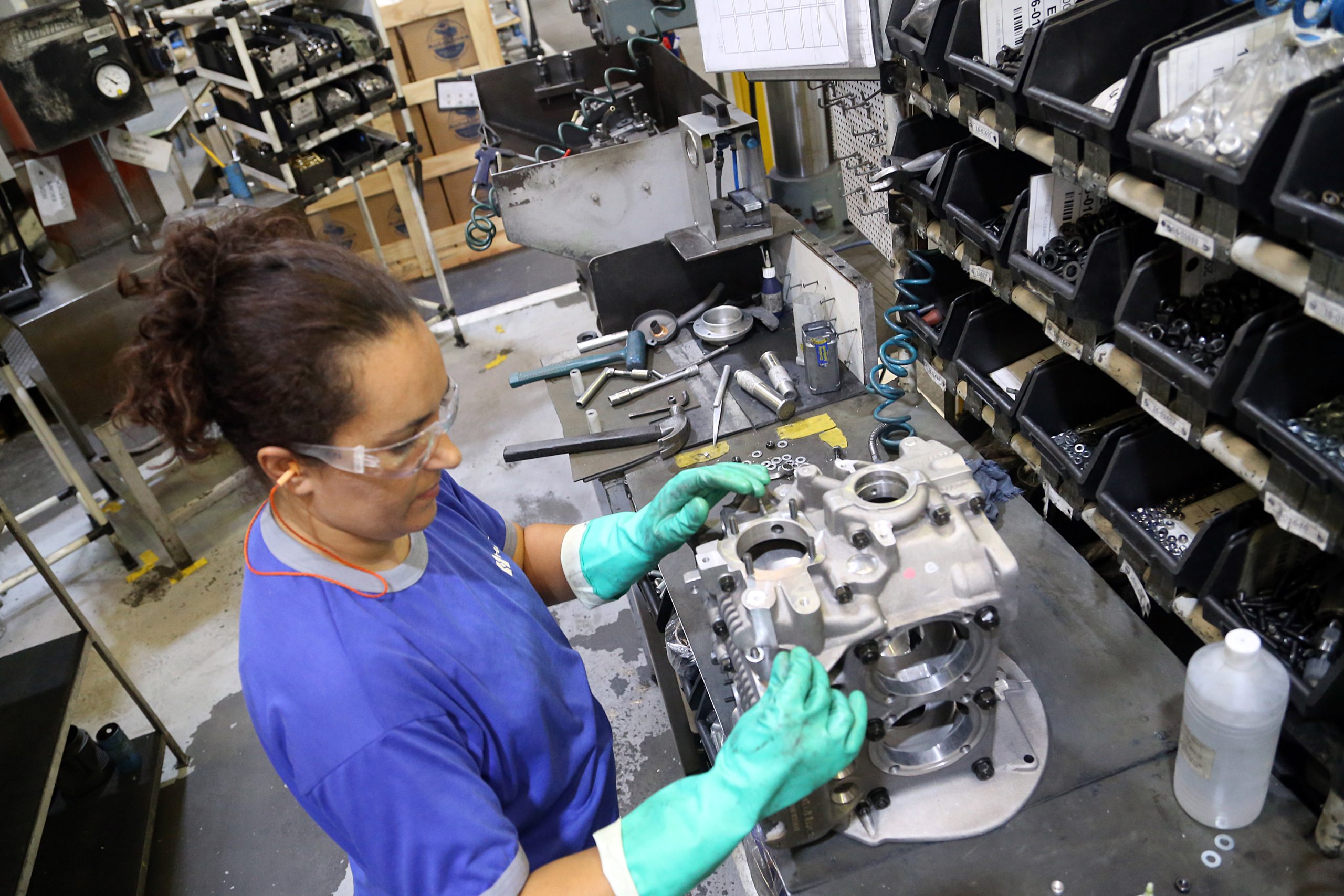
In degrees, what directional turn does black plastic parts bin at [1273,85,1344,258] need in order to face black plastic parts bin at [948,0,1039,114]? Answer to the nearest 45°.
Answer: approximately 90° to its right

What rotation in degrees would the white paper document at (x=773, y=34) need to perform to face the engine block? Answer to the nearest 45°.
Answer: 0° — it already faces it

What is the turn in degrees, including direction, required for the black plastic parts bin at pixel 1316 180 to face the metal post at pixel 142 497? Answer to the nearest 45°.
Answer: approximately 45° to its right

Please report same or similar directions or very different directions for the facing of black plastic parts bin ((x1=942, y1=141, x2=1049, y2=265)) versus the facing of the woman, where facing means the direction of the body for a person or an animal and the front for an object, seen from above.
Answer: very different directions

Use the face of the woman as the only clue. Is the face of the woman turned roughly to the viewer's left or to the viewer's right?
to the viewer's right

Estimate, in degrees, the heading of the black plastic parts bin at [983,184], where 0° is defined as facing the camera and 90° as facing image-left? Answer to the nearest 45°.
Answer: approximately 45°

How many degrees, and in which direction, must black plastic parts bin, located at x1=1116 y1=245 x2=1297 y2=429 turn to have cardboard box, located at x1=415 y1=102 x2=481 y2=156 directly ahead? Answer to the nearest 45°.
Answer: approximately 90° to its right

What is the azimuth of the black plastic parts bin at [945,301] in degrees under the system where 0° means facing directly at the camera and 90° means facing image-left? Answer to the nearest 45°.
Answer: approximately 45°

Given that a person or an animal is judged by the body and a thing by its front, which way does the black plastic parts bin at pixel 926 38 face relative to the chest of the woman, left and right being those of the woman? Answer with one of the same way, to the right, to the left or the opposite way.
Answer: the opposite way

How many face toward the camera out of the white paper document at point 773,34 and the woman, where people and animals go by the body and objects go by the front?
1

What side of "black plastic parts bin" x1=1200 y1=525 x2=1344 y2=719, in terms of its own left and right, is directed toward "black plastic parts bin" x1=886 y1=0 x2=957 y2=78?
right
